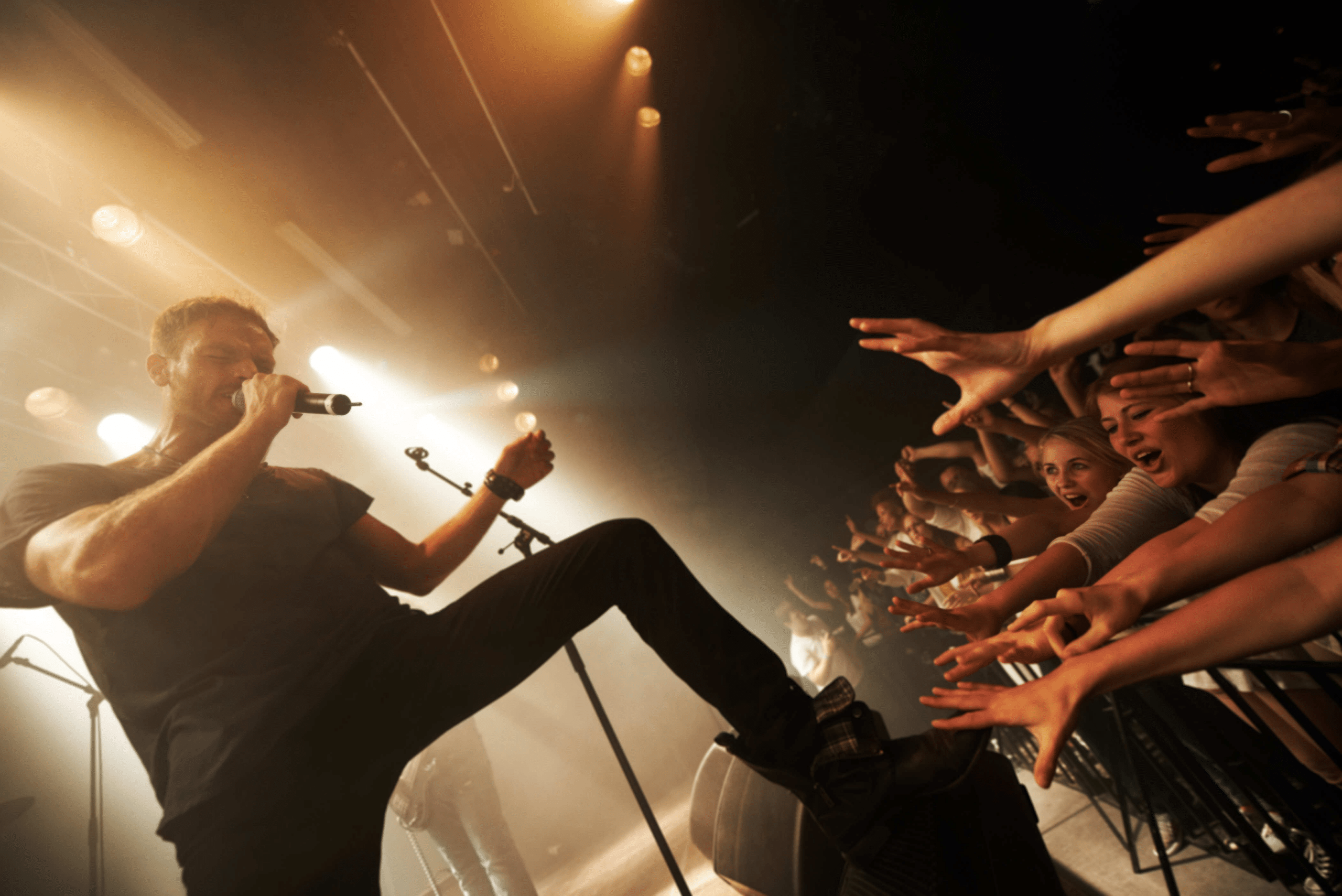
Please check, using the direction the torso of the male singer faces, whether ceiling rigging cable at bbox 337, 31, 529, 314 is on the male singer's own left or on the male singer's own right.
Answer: on the male singer's own left

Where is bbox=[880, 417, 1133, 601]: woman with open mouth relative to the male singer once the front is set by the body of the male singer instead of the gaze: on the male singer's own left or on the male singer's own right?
on the male singer's own left

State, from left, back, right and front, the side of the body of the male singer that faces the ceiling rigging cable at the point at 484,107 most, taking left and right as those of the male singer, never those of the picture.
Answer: left

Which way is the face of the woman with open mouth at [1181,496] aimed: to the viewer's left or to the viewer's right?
to the viewer's left

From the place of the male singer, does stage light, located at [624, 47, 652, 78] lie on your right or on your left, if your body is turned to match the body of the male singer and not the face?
on your left

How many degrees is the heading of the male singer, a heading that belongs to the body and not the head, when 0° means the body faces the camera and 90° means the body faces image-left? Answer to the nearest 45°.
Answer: approximately 315°

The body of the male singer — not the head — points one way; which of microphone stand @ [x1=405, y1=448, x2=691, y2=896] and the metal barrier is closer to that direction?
the metal barrier
